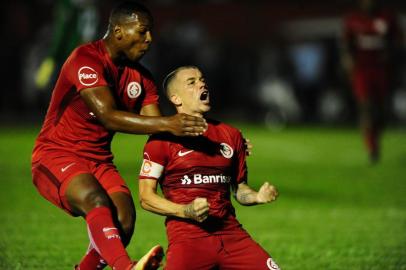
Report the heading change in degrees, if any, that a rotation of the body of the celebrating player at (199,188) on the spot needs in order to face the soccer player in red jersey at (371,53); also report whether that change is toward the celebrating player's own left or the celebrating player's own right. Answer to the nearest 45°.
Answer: approximately 135° to the celebrating player's own left

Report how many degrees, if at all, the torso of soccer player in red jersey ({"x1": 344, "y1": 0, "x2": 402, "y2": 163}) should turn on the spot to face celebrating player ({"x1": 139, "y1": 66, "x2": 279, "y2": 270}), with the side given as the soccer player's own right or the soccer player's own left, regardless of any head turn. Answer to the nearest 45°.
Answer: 0° — they already face them

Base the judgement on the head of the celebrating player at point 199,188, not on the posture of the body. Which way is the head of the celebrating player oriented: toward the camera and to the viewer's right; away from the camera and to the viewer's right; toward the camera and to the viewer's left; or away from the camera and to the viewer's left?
toward the camera and to the viewer's right

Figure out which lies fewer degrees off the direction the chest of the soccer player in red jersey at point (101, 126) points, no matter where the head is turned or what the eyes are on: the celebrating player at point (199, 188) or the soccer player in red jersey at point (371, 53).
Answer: the celebrating player

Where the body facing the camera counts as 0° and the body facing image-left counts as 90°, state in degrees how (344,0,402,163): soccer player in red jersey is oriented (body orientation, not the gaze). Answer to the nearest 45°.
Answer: approximately 0°

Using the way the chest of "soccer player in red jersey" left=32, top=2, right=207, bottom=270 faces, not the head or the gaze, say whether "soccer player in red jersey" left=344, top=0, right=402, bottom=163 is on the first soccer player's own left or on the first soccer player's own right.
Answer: on the first soccer player's own left

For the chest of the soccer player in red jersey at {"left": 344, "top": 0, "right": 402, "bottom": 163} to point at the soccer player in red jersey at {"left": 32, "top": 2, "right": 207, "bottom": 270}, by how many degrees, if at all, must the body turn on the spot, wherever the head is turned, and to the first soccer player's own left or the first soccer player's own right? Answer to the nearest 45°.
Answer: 0° — they already face them

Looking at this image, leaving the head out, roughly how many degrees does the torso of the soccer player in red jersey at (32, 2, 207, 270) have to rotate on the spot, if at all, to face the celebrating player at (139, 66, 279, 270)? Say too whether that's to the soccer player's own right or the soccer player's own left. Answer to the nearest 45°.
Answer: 0° — they already face them
